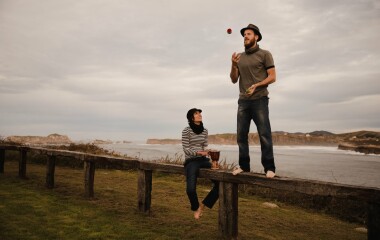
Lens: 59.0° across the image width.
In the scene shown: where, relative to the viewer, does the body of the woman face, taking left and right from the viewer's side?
facing the viewer and to the right of the viewer

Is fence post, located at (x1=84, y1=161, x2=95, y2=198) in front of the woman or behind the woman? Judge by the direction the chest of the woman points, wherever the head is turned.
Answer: behind

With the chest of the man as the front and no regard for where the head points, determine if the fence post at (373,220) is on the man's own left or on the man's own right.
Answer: on the man's own left

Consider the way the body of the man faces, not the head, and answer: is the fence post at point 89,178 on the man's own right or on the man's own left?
on the man's own right

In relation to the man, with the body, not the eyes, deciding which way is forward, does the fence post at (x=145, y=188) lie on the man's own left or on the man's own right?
on the man's own right

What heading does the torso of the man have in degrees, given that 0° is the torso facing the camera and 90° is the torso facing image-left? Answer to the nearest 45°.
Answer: approximately 45°

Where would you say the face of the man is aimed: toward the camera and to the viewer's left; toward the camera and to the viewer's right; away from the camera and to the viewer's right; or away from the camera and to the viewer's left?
toward the camera and to the viewer's left

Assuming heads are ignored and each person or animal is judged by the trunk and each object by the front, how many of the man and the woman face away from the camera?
0

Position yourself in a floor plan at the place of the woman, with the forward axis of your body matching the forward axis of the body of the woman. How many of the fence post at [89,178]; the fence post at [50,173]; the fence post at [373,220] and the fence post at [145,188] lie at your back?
3
